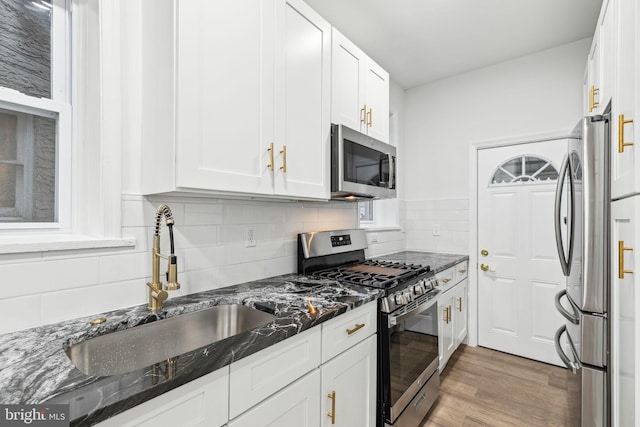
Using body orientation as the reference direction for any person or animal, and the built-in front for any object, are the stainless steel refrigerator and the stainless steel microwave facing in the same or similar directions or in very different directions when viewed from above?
very different directions

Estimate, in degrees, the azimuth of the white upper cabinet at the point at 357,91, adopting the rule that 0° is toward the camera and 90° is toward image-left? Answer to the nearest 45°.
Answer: approximately 315°

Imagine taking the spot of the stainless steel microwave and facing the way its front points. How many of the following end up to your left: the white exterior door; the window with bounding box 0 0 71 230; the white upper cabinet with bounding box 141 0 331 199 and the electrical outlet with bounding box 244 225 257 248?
1

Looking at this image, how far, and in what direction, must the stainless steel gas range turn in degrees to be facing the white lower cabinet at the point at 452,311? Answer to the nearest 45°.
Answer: approximately 90° to its left

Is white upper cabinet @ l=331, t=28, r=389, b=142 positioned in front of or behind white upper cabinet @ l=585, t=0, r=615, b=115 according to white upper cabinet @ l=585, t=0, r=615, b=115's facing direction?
in front

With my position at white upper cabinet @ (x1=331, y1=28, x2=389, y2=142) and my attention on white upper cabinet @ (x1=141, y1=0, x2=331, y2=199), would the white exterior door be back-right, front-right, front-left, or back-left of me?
back-left

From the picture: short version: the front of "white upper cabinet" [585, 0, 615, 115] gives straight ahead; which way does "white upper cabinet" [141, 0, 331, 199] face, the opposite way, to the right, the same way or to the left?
the opposite way

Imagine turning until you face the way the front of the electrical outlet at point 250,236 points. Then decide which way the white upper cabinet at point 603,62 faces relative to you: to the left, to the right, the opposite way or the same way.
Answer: the opposite way

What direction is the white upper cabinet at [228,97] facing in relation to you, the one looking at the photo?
facing the viewer and to the right of the viewer

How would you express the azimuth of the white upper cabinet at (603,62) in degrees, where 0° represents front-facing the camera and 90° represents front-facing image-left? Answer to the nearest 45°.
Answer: approximately 90°

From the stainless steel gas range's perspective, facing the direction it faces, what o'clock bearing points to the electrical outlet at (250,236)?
The electrical outlet is roughly at 4 o'clock from the stainless steel gas range.

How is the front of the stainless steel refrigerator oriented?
to the viewer's left
